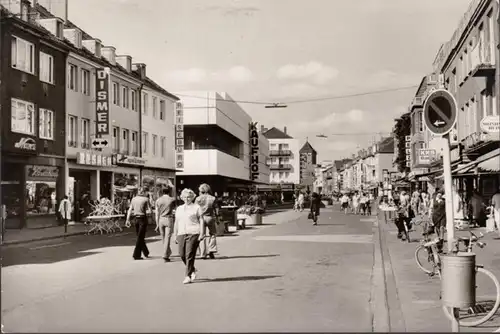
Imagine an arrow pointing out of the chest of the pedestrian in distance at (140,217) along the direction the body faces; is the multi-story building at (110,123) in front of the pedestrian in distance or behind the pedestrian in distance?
in front

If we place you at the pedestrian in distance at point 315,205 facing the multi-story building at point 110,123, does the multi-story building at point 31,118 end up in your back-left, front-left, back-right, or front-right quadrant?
front-left

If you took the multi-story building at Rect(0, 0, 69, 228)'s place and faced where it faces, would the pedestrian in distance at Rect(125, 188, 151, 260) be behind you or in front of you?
in front

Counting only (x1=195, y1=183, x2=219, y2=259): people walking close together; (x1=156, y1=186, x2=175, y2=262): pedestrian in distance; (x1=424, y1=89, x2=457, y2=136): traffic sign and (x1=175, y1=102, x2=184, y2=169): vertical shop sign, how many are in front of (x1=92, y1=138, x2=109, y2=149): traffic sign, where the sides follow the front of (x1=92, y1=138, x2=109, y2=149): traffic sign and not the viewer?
3

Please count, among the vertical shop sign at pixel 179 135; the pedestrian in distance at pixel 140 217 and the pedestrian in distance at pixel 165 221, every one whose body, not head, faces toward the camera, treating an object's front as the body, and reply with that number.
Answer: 1

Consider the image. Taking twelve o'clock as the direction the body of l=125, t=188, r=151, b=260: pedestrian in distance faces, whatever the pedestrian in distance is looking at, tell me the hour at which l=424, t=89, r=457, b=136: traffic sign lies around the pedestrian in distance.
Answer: The traffic sign is roughly at 5 o'clock from the pedestrian in distance.

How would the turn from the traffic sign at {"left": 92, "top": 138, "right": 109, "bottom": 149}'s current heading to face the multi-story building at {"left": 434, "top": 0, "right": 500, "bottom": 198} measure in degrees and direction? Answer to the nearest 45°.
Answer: approximately 45° to its left

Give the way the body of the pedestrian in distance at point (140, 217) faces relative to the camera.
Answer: away from the camera

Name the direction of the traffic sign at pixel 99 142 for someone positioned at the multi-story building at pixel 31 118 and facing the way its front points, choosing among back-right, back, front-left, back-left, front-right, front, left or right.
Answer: left

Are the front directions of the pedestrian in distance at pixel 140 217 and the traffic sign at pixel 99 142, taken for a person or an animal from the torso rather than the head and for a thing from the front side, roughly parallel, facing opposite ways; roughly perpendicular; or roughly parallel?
roughly parallel, facing opposite ways

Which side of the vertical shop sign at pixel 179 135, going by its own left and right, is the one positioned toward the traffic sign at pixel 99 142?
front

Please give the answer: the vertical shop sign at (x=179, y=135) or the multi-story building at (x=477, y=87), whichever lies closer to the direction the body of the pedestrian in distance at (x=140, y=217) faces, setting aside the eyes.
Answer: the vertical shop sign

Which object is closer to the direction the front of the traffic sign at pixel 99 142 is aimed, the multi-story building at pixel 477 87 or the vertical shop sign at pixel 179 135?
the multi-story building

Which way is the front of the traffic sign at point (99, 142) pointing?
toward the camera
